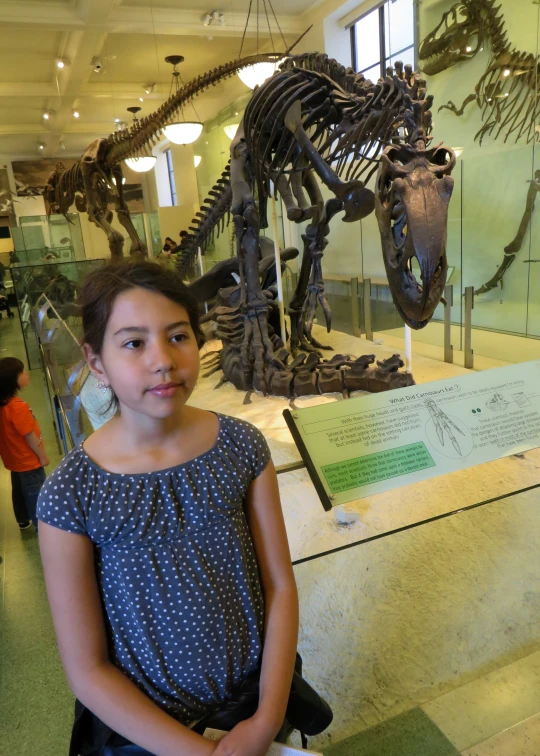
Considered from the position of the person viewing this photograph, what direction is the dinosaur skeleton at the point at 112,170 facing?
facing away from the viewer and to the left of the viewer

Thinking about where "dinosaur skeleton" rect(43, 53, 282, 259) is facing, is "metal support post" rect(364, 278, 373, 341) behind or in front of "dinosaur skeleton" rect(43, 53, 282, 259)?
behind

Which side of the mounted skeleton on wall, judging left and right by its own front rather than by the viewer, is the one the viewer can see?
left

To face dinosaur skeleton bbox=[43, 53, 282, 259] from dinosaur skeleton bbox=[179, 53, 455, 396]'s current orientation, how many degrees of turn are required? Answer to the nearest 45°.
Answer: approximately 180°

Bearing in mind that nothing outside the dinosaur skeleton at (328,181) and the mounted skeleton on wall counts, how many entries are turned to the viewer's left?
1

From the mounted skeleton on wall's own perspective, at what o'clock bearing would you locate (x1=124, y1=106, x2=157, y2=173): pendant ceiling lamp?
The pendant ceiling lamp is roughly at 12 o'clock from the mounted skeleton on wall.

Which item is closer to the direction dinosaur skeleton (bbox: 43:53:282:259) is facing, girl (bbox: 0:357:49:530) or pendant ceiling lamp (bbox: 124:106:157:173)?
the pendant ceiling lamp

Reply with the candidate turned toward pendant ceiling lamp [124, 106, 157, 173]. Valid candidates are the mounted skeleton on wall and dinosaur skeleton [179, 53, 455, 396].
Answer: the mounted skeleton on wall

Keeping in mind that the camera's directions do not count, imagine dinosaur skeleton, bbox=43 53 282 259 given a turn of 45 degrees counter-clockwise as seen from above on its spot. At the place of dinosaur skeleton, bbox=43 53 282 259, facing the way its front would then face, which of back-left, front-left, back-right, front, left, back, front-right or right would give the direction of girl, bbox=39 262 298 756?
left

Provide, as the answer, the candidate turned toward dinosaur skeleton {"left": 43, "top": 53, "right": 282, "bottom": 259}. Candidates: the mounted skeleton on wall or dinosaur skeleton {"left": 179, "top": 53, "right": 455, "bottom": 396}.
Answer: the mounted skeleton on wall

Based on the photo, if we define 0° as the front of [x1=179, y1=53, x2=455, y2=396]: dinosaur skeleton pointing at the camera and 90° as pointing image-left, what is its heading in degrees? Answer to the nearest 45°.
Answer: approximately 315°

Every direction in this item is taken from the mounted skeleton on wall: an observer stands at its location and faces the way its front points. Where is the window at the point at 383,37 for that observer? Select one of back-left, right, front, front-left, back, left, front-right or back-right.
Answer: front-right
